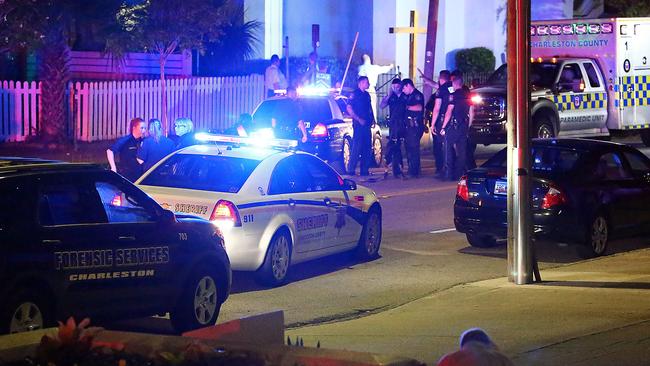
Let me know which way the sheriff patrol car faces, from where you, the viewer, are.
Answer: facing away from the viewer and to the right of the viewer

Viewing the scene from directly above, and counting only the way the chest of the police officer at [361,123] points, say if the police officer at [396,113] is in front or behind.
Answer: in front

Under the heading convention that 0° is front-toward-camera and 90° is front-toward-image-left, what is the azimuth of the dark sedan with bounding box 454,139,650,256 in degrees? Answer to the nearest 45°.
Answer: approximately 225°

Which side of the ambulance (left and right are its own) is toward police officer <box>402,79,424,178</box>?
front

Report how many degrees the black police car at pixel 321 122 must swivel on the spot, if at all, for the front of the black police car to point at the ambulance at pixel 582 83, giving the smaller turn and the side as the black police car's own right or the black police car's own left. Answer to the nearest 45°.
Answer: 0° — it already faces it

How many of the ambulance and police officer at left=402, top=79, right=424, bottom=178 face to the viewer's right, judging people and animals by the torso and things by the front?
0

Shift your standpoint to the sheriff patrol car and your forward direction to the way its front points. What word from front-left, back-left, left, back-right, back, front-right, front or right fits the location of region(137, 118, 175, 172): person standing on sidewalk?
left

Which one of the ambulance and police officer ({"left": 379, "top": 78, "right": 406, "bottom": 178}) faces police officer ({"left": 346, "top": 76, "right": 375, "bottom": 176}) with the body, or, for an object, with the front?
the ambulance

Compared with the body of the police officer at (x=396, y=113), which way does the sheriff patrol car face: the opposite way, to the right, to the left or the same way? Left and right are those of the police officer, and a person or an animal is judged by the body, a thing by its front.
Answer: to the left

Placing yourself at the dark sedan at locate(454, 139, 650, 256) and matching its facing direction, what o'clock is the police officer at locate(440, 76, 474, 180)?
The police officer is roughly at 10 o'clock from the dark sedan.

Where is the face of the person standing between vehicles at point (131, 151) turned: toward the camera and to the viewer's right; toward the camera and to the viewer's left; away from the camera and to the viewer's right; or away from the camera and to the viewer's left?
toward the camera and to the viewer's right

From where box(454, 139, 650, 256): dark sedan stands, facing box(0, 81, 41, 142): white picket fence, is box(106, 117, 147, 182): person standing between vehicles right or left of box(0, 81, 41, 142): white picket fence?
left

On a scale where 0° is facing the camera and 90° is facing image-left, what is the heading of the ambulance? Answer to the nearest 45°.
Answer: approximately 45°
